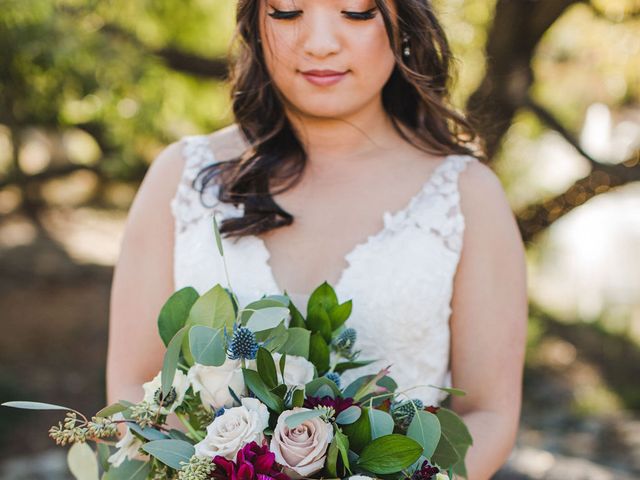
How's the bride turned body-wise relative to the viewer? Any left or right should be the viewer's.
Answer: facing the viewer

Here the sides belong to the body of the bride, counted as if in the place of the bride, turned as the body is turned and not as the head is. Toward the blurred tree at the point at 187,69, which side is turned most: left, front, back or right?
back
